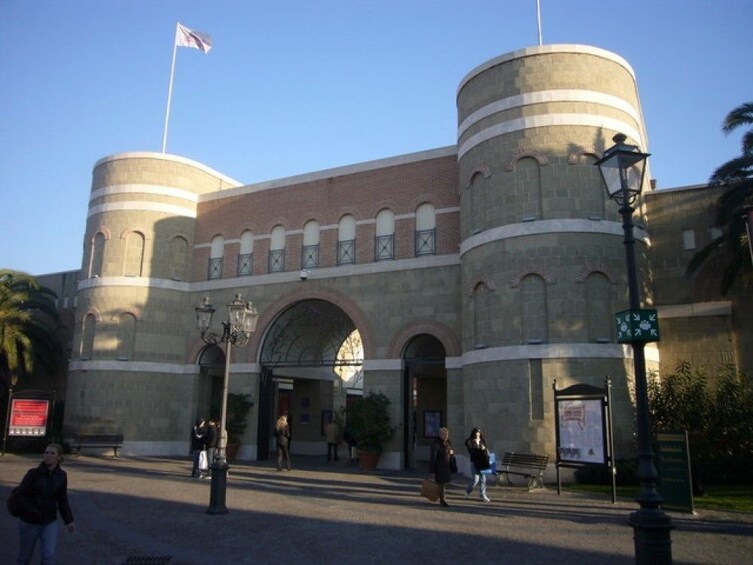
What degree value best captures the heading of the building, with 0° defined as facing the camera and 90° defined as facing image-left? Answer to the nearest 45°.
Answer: approximately 45°

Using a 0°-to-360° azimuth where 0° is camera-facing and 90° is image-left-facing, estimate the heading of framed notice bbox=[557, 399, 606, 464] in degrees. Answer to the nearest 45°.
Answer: approximately 0°

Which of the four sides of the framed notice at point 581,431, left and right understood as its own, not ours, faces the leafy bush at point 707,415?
left

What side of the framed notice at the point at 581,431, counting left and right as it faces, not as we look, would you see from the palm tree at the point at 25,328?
right

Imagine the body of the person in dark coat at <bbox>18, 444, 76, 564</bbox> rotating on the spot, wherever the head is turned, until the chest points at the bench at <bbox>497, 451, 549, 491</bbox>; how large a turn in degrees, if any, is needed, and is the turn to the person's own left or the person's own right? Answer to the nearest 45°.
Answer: approximately 135° to the person's own left

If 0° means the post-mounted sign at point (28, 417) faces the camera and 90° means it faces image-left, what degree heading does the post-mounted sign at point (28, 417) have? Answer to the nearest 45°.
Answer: approximately 0°

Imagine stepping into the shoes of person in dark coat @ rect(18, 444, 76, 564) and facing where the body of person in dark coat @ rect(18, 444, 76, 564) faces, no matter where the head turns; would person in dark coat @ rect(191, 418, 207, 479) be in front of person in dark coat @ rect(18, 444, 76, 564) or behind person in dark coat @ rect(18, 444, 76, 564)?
behind

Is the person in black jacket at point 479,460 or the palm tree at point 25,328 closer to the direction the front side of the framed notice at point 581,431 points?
the person in black jacket

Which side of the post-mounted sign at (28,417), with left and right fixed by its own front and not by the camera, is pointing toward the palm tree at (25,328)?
back

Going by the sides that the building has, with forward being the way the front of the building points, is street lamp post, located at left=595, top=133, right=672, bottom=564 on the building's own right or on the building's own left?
on the building's own left

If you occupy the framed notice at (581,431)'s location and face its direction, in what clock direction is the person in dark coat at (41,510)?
The person in dark coat is roughly at 1 o'clock from the framed notice.
